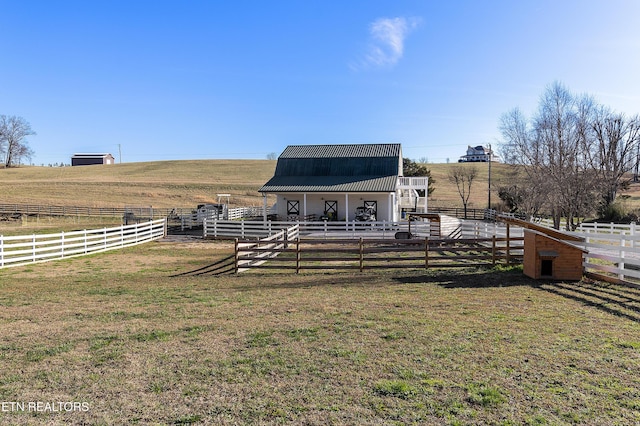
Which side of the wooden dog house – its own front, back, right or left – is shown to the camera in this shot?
front

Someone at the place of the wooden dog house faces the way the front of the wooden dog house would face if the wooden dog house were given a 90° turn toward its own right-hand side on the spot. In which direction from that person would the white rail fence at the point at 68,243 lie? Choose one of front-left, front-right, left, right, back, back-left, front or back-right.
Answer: front
